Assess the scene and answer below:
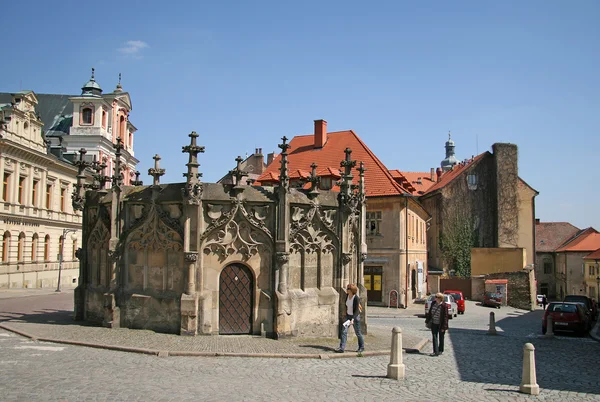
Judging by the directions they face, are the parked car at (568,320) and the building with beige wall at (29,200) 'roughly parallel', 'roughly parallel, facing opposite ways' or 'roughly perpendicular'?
roughly perpendicular

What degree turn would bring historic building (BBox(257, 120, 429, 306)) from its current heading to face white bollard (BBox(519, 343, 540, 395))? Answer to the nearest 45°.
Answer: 0° — it already faces it

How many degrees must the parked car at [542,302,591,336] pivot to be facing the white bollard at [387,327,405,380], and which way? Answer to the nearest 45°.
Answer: approximately 180°

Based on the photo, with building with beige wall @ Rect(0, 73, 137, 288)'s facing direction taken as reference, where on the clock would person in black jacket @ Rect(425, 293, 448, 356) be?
The person in black jacket is roughly at 1 o'clock from the building with beige wall.

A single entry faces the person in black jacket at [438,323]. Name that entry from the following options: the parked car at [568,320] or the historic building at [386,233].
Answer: the historic building

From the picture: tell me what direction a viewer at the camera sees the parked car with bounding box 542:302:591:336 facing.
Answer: facing away from the viewer

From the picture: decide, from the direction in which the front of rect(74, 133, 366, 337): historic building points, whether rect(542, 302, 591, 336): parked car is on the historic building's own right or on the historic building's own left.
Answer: on the historic building's own left

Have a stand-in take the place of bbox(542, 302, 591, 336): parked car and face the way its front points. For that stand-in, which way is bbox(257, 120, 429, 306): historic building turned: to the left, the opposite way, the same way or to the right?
the opposite way

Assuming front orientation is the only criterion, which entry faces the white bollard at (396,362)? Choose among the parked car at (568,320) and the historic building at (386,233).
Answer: the historic building

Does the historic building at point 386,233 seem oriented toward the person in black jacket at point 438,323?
yes

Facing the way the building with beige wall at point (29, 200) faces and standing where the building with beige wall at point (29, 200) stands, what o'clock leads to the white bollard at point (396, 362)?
The white bollard is roughly at 1 o'clock from the building with beige wall.
